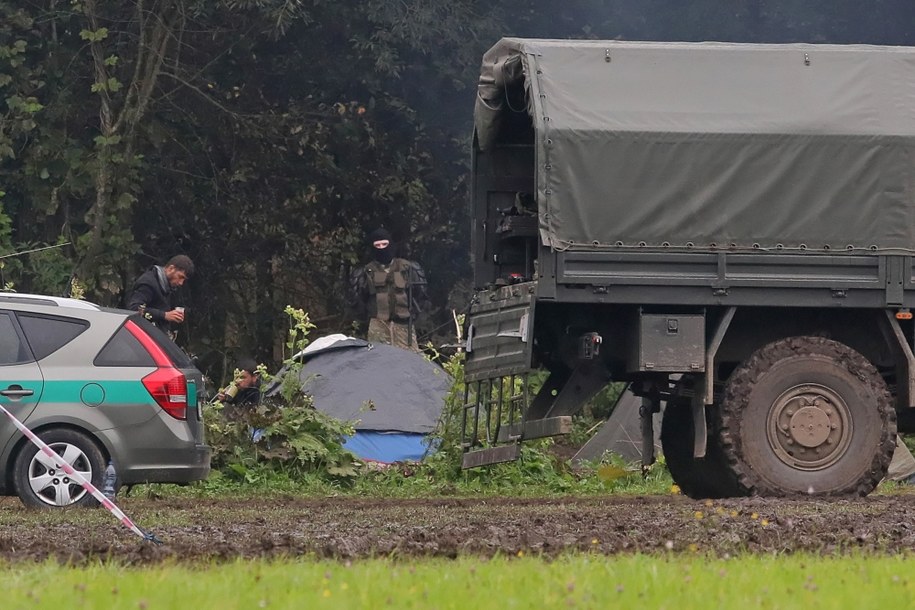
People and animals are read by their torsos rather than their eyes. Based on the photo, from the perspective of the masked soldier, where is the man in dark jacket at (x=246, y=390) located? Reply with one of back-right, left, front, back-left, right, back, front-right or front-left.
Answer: front-right

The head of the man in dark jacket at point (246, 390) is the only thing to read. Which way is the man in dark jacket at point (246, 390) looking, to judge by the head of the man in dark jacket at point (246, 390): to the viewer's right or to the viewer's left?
to the viewer's left

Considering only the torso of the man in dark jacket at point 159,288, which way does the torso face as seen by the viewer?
to the viewer's right

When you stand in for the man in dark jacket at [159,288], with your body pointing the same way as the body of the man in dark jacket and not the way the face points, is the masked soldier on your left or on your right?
on your left

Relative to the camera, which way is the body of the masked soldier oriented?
toward the camera

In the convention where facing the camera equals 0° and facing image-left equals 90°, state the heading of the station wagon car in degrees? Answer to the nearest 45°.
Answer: approximately 90°

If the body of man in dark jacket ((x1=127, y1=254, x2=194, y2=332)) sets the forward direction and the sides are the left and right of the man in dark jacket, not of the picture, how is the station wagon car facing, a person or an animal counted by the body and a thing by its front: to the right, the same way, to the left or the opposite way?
the opposite way

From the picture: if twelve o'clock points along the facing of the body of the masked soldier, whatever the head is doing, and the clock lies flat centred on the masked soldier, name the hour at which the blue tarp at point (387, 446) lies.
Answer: The blue tarp is roughly at 12 o'clock from the masked soldier.
